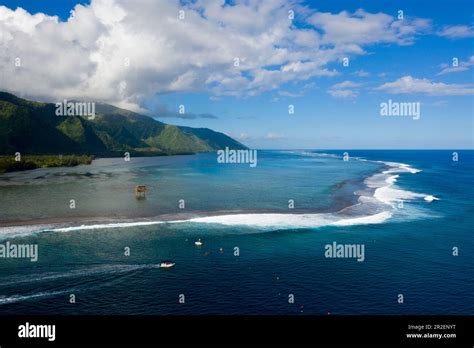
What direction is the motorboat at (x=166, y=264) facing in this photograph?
to the viewer's right
